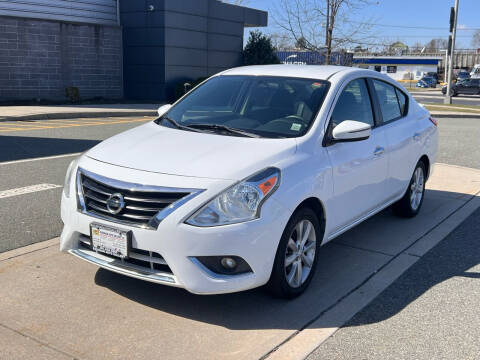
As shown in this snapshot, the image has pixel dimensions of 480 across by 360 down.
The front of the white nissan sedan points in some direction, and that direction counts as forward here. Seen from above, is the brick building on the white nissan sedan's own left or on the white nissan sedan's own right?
on the white nissan sedan's own right

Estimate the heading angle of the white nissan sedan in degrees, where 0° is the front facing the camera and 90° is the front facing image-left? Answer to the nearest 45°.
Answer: approximately 45°

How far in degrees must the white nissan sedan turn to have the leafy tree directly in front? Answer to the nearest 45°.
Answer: approximately 135° to its right

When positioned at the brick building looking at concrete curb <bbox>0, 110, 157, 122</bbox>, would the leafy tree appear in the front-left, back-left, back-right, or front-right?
back-left
